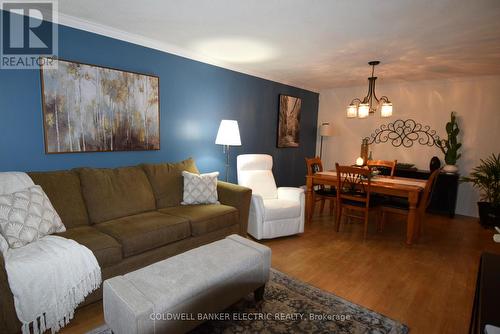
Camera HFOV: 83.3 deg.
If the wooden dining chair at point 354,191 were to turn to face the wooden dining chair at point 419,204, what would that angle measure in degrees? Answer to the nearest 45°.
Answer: approximately 45° to its right

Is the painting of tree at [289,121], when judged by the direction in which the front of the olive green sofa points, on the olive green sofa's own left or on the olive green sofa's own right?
on the olive green sofa's own left

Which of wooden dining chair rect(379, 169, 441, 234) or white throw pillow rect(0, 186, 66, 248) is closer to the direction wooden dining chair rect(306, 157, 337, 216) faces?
the wooden dining chair

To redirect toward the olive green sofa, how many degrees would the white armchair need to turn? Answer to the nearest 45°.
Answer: approximately 90° to its right

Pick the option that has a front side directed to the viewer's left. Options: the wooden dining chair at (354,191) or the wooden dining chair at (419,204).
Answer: the wooden dining chair at (419,204)

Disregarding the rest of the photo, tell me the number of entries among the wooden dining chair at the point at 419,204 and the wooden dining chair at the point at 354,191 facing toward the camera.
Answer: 0

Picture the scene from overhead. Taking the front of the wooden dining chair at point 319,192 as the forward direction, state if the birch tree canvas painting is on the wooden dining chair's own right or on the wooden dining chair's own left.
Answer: on the wooden dining chair's own right

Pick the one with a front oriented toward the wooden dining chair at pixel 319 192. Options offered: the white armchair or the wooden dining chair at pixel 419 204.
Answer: the wooden dining chair at pixel 419 204

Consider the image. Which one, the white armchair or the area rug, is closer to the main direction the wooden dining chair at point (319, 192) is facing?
the area rug

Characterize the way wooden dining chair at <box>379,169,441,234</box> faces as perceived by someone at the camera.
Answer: facing to the left of the viewer
